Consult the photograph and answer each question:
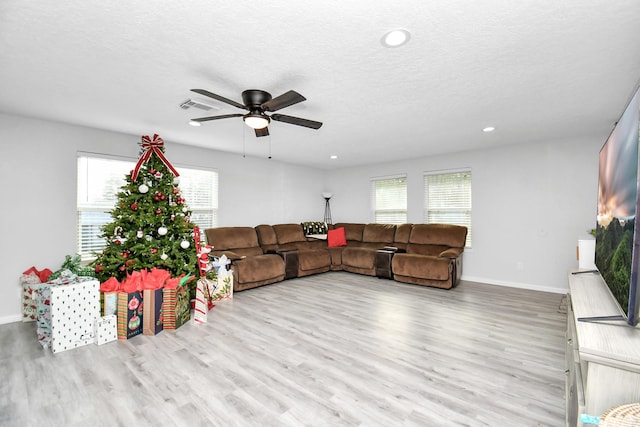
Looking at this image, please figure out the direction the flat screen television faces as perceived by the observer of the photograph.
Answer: facing to the left of the viewer

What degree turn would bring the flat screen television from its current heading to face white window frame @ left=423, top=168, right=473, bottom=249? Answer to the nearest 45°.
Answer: approximately 45° to its right

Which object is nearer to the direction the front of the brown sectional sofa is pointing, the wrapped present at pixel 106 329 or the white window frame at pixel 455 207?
the wrapped present

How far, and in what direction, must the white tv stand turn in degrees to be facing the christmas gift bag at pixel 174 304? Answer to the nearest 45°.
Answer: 0° — it already faces it

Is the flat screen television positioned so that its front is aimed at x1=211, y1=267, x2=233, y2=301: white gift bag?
yes

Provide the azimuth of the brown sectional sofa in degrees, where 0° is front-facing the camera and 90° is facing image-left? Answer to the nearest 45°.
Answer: approximately 0°

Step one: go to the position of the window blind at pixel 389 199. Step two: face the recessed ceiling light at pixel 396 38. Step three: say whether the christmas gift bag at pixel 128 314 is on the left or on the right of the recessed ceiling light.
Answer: right

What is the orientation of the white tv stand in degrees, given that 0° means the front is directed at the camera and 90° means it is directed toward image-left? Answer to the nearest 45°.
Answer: approximately 90°
